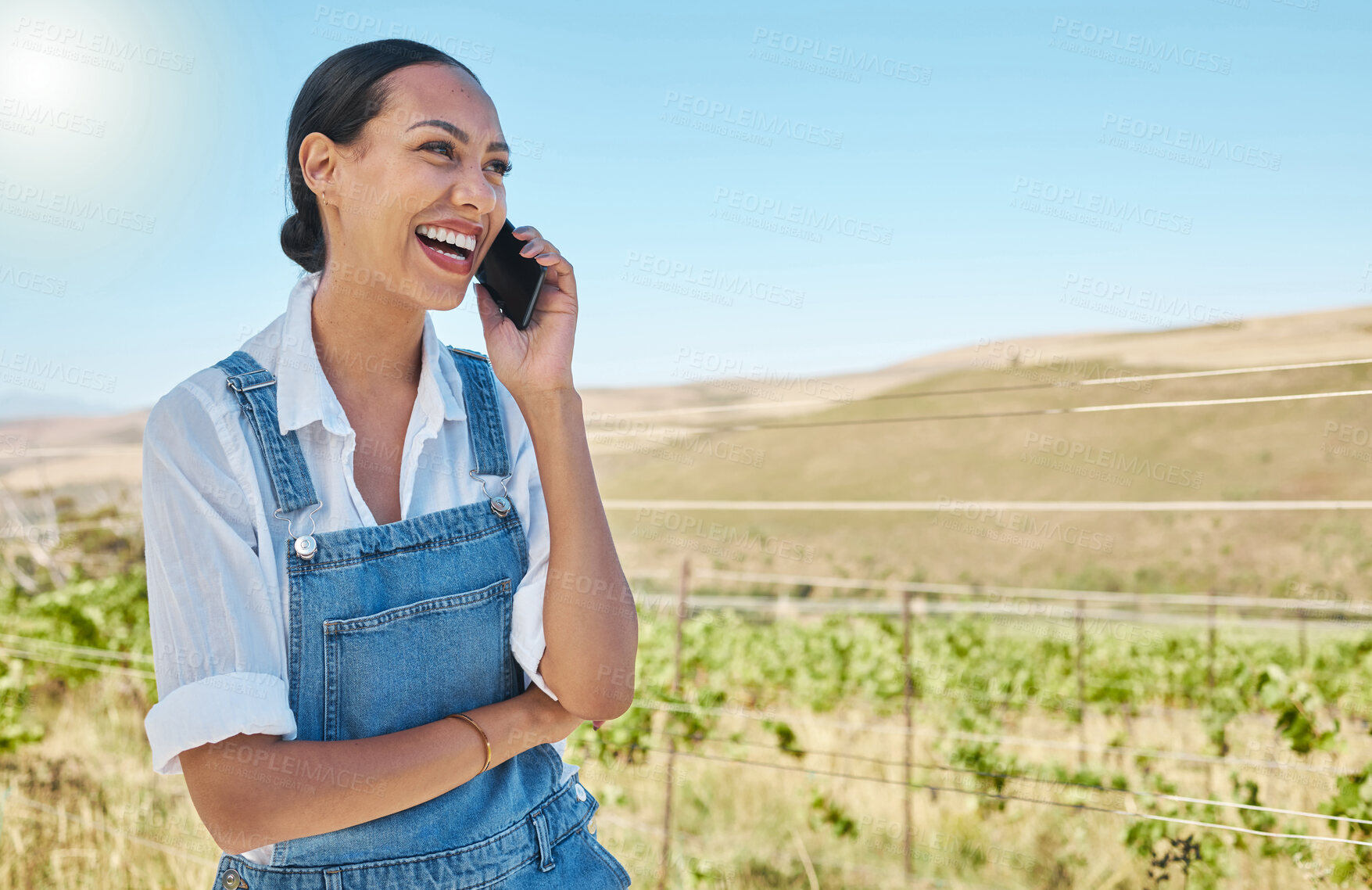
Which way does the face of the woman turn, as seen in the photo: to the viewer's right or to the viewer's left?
to the viewer's right

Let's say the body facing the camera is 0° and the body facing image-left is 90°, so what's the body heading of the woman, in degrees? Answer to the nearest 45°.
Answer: approximately 315°
